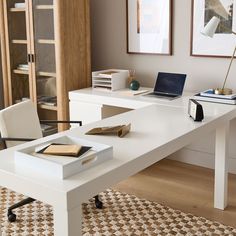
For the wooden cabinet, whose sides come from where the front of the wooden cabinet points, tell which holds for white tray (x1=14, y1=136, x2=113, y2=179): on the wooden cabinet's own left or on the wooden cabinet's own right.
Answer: on the wooden cabinet's own left

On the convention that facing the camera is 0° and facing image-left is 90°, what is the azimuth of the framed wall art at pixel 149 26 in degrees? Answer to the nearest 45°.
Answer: approximately 0°

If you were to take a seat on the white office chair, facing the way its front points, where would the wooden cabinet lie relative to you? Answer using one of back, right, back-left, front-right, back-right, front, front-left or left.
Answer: back-left

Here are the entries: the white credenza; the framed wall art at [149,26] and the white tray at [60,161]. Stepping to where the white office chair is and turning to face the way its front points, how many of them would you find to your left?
2

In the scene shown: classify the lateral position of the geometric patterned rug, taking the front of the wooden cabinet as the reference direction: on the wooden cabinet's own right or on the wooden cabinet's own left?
on the wooden cabinet's own left

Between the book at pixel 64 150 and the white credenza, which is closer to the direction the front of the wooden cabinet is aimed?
the book

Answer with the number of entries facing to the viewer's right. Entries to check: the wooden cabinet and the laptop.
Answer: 0

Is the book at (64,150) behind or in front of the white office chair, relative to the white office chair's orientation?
in front

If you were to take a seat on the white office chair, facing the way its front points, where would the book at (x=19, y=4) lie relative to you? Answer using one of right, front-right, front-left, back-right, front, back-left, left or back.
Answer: back-left

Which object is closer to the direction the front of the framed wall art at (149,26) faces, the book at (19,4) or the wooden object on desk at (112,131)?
the wooden object on desk

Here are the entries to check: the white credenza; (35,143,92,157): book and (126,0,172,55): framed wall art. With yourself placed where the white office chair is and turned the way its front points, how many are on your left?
2

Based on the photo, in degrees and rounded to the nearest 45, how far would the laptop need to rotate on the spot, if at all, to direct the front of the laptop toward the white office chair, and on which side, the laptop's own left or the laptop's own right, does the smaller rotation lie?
0° — it already faces it

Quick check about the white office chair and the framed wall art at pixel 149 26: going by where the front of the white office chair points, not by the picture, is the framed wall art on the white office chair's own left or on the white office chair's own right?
on the white office chair's own left

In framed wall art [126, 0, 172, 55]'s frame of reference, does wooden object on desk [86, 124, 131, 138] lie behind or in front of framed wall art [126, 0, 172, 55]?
in front

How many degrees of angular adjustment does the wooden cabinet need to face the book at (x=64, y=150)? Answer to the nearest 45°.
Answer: approximately 45° to its left

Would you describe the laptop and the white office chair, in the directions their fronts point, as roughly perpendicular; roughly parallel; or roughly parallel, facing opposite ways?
roughly perpendicular

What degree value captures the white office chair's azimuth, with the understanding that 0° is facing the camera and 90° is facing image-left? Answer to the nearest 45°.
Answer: approximately 315°

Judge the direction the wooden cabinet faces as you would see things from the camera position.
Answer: facing the viewer and to the left of the viewer

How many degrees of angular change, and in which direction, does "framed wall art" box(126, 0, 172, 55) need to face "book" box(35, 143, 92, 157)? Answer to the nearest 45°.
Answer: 0° — it already faces it
